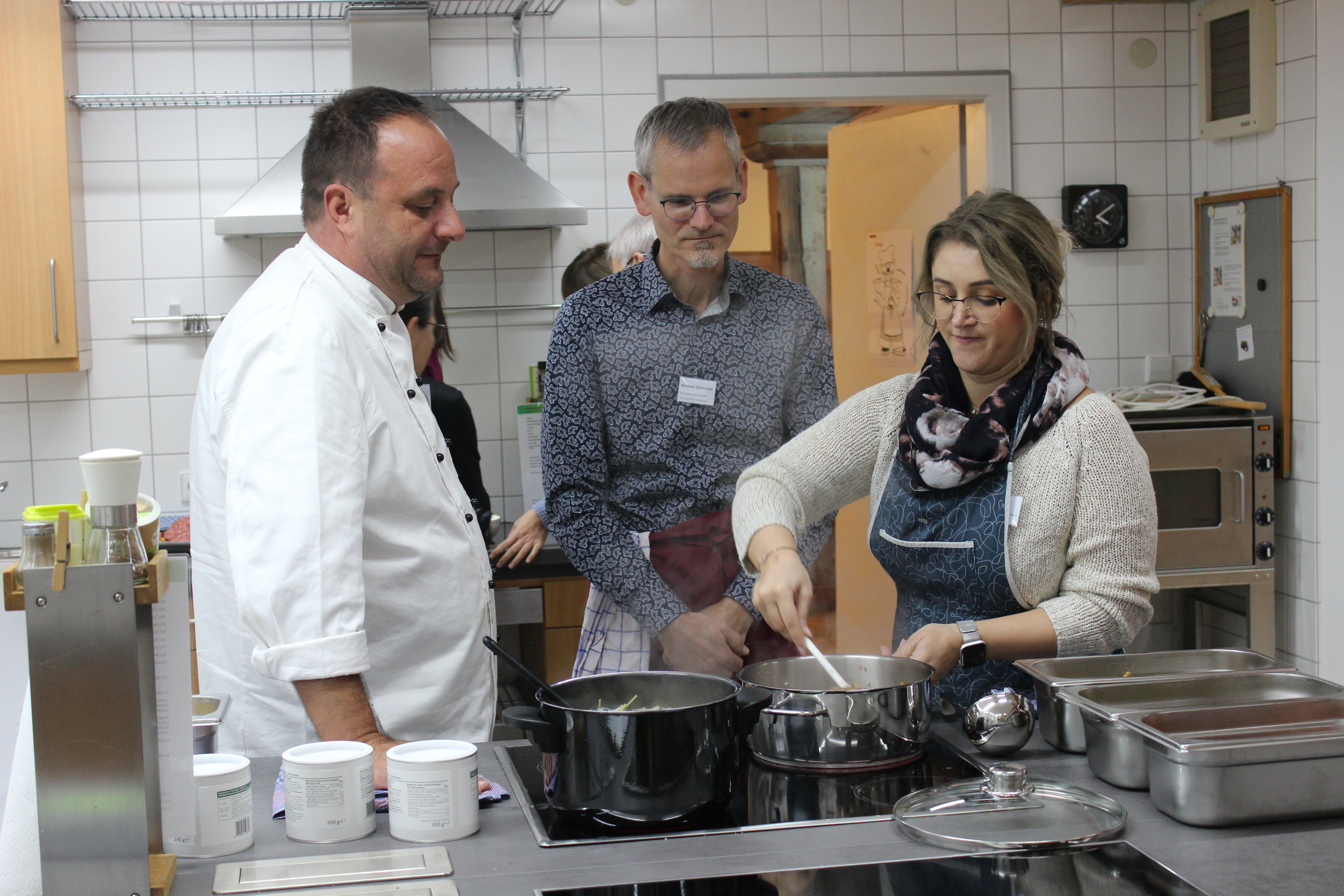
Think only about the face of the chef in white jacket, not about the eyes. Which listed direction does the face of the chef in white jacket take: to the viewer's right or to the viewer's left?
to the viewer's right

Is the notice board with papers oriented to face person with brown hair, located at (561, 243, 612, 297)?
yes

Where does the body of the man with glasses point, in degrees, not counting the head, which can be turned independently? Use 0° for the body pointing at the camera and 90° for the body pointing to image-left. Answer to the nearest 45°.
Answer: approximately 0°

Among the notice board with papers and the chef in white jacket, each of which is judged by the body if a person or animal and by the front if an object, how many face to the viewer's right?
1

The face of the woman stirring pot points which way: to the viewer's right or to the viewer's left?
to the viewer's left

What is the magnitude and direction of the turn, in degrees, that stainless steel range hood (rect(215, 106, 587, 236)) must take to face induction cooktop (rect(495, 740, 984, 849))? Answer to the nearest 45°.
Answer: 0° — it already faces it

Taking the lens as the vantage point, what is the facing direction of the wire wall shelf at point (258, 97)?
facing the viewer

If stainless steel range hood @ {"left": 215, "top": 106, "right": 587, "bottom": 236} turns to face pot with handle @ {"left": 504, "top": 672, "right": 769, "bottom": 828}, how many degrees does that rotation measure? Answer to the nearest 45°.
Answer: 0° — it already faces it

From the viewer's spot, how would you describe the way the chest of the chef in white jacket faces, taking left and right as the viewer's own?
facing to the right of the viewer

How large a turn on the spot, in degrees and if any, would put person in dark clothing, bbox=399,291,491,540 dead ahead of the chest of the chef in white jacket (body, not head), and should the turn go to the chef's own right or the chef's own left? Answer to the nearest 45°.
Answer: approximately 90° to the chef's own left

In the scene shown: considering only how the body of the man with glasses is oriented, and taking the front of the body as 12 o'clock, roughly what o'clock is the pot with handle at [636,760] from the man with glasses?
The pot with handle is roughly at 12 o'clock from the man with glasses.

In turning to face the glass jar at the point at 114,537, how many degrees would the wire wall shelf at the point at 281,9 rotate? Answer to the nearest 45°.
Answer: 0° — it already faces it
